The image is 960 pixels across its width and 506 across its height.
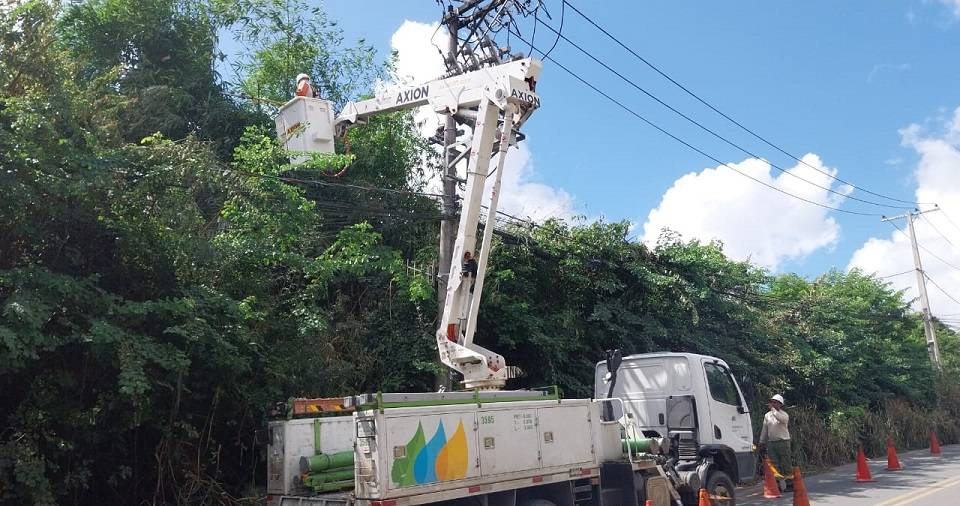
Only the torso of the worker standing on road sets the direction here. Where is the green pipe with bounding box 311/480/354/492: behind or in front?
in front

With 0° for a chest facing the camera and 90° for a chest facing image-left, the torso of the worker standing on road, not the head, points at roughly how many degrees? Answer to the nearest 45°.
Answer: approximately 45°

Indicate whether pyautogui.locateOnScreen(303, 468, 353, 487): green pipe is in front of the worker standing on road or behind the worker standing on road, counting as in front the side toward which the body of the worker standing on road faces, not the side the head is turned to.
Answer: in front

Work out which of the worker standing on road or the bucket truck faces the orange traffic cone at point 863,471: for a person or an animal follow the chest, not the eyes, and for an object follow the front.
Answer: the bucket truck

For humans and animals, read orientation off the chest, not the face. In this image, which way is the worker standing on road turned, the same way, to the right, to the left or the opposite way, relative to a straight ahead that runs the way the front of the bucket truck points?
the opposite way

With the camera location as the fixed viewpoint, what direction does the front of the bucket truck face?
facing away from the viewer and to the right of the viewer
